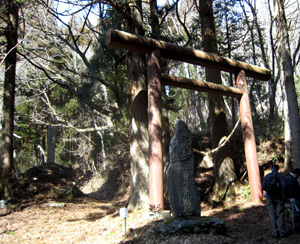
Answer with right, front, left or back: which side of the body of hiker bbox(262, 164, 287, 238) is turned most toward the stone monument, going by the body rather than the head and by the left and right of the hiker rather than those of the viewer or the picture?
left

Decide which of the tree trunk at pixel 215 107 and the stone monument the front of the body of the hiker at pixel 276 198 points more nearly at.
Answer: the tree trunk

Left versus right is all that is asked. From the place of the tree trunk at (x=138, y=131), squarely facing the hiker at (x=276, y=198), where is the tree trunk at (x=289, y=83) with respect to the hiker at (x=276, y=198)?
left

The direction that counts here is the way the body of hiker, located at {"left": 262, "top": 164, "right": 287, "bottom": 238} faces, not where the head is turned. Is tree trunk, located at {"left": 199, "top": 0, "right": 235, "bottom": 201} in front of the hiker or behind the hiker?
in front

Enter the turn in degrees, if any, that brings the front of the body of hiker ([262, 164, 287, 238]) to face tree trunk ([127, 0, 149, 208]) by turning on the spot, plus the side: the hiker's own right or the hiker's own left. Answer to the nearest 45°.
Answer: approximately 45° to the hiker's own left

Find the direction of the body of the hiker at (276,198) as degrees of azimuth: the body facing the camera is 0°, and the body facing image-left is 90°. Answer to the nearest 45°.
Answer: approximately 180°

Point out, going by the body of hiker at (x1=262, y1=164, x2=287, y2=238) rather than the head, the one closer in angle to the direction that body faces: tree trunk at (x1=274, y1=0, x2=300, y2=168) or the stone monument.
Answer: the tree trunk
